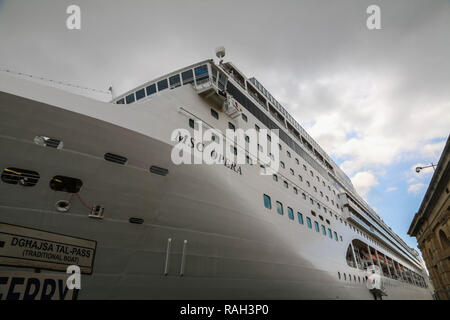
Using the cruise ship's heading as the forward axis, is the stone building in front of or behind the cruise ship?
behind
